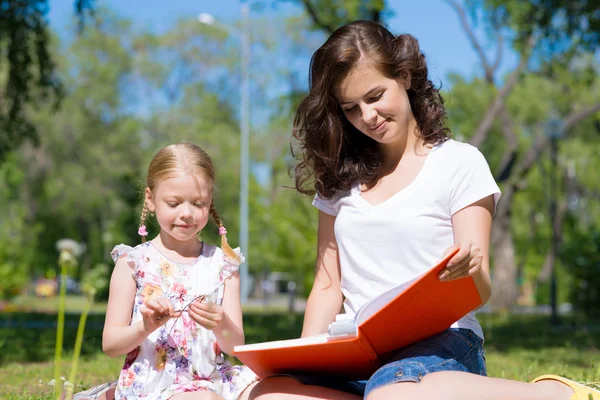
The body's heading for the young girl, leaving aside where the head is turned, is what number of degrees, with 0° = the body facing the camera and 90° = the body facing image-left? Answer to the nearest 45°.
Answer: approximately 0°

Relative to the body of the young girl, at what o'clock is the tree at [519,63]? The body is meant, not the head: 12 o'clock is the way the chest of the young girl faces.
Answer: The tree is roughly at 7 o'clock from the young girl.

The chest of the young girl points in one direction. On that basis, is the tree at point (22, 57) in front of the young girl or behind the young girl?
behind

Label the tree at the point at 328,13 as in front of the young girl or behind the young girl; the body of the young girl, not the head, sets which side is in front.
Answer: behind
